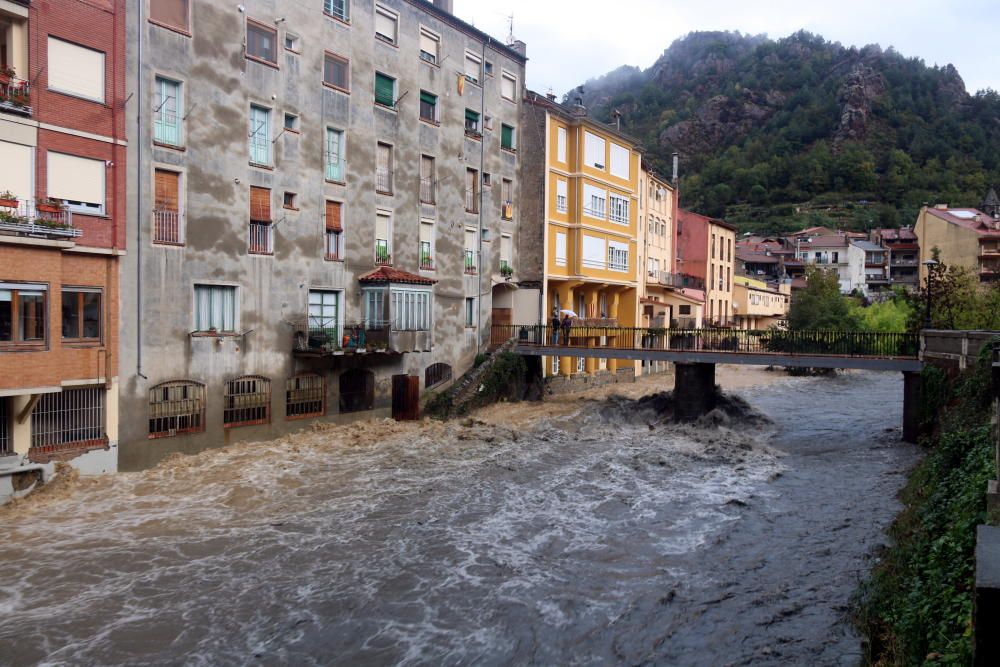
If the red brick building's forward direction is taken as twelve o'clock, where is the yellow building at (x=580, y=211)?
The yellow building is roughly at 10 o'clock from the red brick building.

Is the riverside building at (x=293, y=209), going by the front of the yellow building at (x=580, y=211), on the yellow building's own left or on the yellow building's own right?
on the yellow building's own right

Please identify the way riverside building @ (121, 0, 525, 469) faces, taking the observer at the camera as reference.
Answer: facing the viewer and to the right of the viewer

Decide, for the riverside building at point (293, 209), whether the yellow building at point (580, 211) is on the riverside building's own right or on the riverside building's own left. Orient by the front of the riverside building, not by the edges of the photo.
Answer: on the riverside building's own left

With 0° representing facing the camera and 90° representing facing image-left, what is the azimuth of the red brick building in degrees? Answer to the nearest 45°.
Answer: approximately 315°

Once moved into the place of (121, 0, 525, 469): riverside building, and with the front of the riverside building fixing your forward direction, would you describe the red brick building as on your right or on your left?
on your right

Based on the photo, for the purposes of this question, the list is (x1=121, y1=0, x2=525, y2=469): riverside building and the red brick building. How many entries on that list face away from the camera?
0

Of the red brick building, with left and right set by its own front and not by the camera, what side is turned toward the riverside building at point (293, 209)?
left

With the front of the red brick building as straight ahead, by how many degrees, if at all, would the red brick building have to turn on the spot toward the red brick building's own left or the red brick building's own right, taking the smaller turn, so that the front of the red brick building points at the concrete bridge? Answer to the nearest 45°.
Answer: approximately 45° to the red brick building's own left
